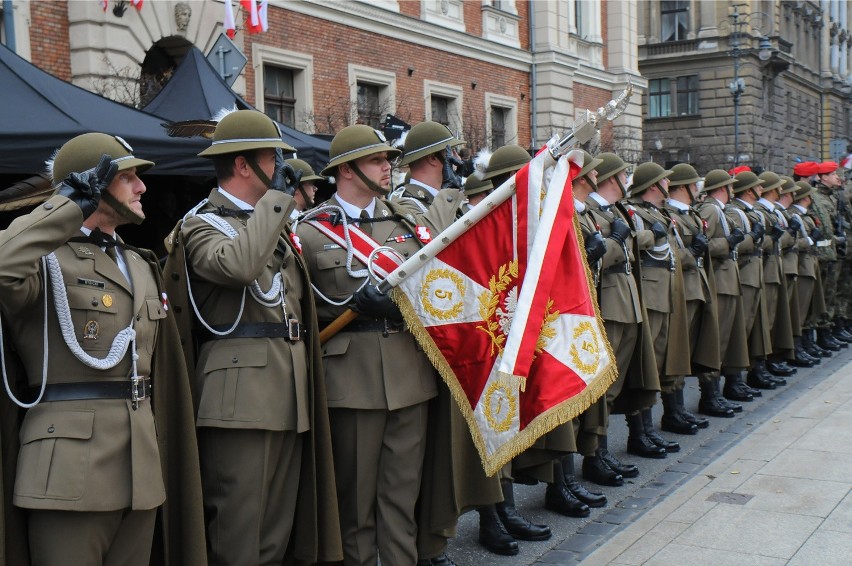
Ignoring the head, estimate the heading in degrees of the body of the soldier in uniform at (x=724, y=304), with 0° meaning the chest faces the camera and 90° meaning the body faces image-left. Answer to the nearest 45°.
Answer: approximately 315°

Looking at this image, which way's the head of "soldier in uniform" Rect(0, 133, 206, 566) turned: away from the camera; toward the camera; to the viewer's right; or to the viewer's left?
to the viewer's right

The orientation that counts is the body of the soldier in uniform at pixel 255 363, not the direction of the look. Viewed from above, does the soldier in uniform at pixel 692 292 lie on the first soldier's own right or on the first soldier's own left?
on the first soldier's own left

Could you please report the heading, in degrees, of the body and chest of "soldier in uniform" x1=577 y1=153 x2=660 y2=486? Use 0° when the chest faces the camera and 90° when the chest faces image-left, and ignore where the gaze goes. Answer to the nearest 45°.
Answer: approximately 315°

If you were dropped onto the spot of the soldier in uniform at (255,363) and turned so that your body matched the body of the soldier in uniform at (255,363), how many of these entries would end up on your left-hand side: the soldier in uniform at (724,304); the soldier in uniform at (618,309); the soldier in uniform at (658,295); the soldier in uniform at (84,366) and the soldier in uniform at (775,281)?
4

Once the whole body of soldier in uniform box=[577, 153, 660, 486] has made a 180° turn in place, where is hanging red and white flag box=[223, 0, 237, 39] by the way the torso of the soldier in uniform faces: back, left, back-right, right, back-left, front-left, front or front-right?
front

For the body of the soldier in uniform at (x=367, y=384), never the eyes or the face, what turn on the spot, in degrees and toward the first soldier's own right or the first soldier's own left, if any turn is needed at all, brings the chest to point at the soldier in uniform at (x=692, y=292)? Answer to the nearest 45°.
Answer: approximately 90° to the first soldier's own left

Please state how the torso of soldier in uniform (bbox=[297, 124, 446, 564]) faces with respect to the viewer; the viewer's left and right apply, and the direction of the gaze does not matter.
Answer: facing the viewer and to the right of the viewer

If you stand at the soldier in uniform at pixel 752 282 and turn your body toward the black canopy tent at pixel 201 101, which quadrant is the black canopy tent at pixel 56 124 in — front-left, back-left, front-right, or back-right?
front-left

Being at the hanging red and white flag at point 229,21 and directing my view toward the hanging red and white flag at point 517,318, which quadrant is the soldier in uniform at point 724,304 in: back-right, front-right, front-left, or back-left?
front-left

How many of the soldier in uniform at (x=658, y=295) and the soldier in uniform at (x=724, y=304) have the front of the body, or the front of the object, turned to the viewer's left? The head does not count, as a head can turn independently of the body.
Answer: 0

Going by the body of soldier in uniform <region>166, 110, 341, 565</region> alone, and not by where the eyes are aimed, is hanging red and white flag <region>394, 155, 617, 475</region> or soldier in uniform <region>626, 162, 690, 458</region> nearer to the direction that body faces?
the hanging red and white flag
